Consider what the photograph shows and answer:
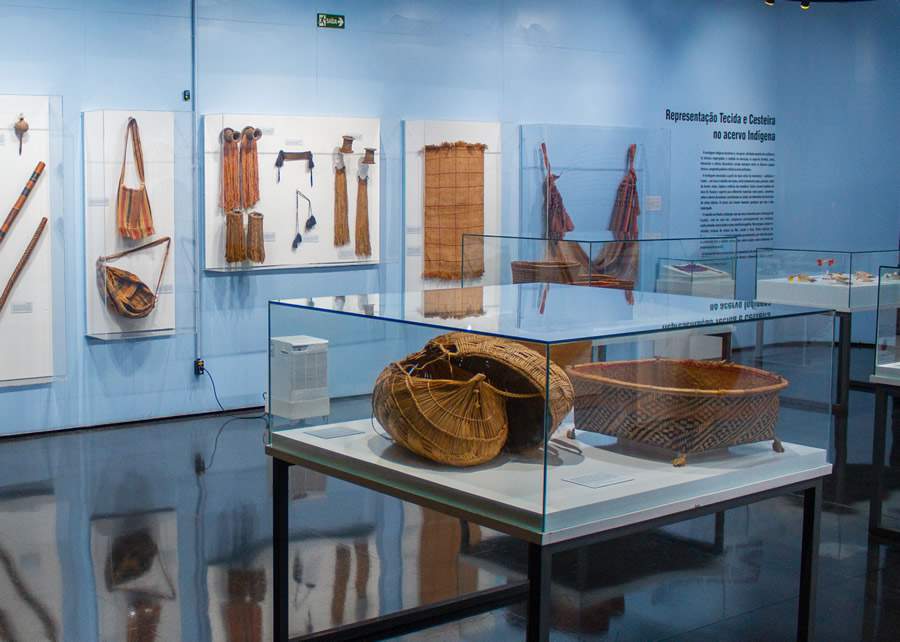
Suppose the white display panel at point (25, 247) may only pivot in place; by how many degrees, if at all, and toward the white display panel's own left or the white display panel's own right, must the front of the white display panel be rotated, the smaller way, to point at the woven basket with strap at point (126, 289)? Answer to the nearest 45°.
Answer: approximately 90° to the white display panel's own left

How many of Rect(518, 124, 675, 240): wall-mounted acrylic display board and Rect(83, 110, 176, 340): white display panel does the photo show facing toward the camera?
2

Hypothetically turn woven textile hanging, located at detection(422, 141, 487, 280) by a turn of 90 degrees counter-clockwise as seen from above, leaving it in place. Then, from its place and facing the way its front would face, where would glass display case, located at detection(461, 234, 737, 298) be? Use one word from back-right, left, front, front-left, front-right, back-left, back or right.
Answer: front-right

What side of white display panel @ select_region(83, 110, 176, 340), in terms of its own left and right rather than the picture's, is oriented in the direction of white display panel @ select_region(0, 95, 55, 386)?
right

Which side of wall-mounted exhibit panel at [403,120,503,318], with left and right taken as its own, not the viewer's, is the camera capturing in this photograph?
front

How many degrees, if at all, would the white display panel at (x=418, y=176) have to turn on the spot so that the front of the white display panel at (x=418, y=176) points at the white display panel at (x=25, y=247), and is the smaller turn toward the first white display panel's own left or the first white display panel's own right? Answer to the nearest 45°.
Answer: approximately 45° to the first white display panel's own right

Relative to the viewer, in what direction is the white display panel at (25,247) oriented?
toward the camera

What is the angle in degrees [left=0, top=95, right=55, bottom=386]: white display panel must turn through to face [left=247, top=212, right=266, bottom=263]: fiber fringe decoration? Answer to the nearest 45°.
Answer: approximately 90° to its left

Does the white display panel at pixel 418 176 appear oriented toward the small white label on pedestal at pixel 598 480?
yes
